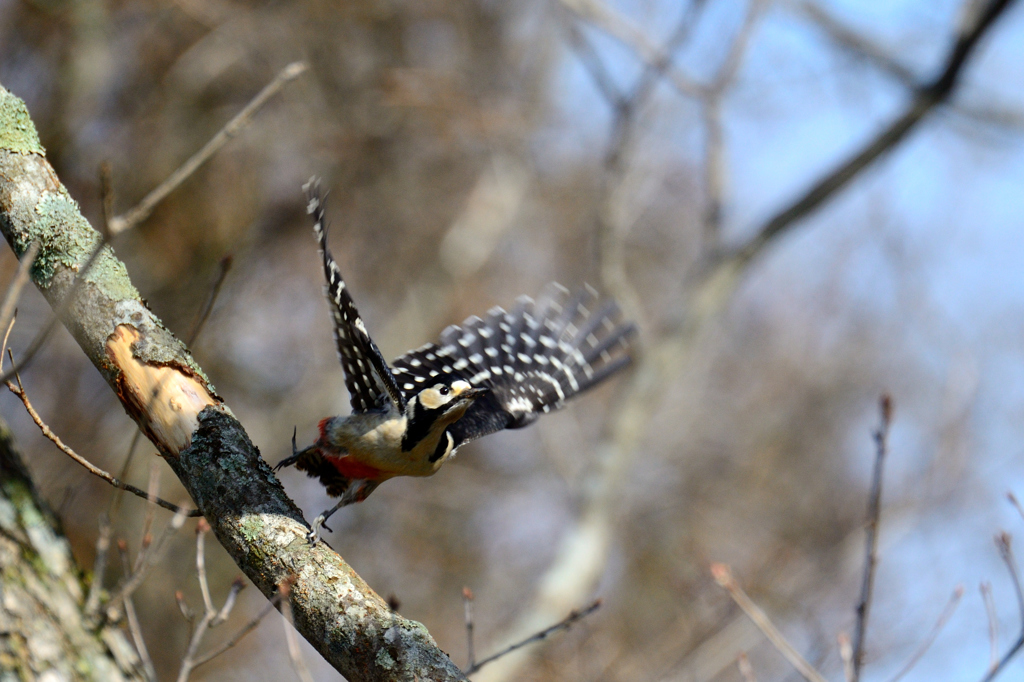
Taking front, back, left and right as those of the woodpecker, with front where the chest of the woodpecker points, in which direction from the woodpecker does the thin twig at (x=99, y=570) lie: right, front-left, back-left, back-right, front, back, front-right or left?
right

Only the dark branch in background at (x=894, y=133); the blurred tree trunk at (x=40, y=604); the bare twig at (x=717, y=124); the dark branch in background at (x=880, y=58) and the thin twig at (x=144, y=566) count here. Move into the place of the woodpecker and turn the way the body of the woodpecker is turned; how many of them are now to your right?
2

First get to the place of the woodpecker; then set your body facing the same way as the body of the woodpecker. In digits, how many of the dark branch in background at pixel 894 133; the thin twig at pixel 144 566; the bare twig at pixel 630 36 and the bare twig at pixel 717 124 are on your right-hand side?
1

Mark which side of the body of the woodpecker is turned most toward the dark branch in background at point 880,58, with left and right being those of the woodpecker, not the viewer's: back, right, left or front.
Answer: left

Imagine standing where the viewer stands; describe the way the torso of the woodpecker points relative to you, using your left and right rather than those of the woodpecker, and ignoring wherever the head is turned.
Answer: facing the viewer and to the right of the viewer

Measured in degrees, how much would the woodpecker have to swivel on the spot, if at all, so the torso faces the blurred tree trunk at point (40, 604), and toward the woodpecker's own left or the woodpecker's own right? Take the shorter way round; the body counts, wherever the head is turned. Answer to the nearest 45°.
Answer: approximately 90° to the woodpecker's own right

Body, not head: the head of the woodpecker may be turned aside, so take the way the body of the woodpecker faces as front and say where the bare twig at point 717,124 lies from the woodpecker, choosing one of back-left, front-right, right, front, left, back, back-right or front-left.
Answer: left

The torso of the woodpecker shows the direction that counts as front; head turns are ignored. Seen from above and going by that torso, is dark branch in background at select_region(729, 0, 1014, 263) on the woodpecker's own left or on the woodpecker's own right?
on the woodpecker's own left
